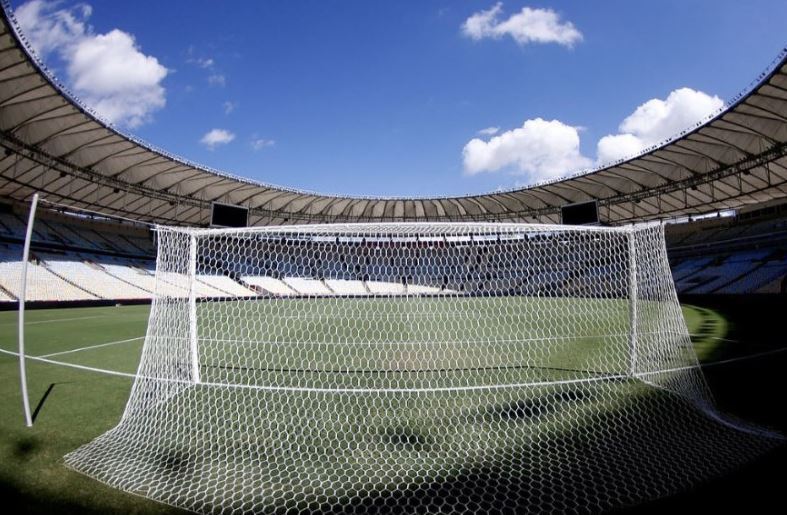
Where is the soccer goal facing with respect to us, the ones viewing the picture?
facing away from the viewer
